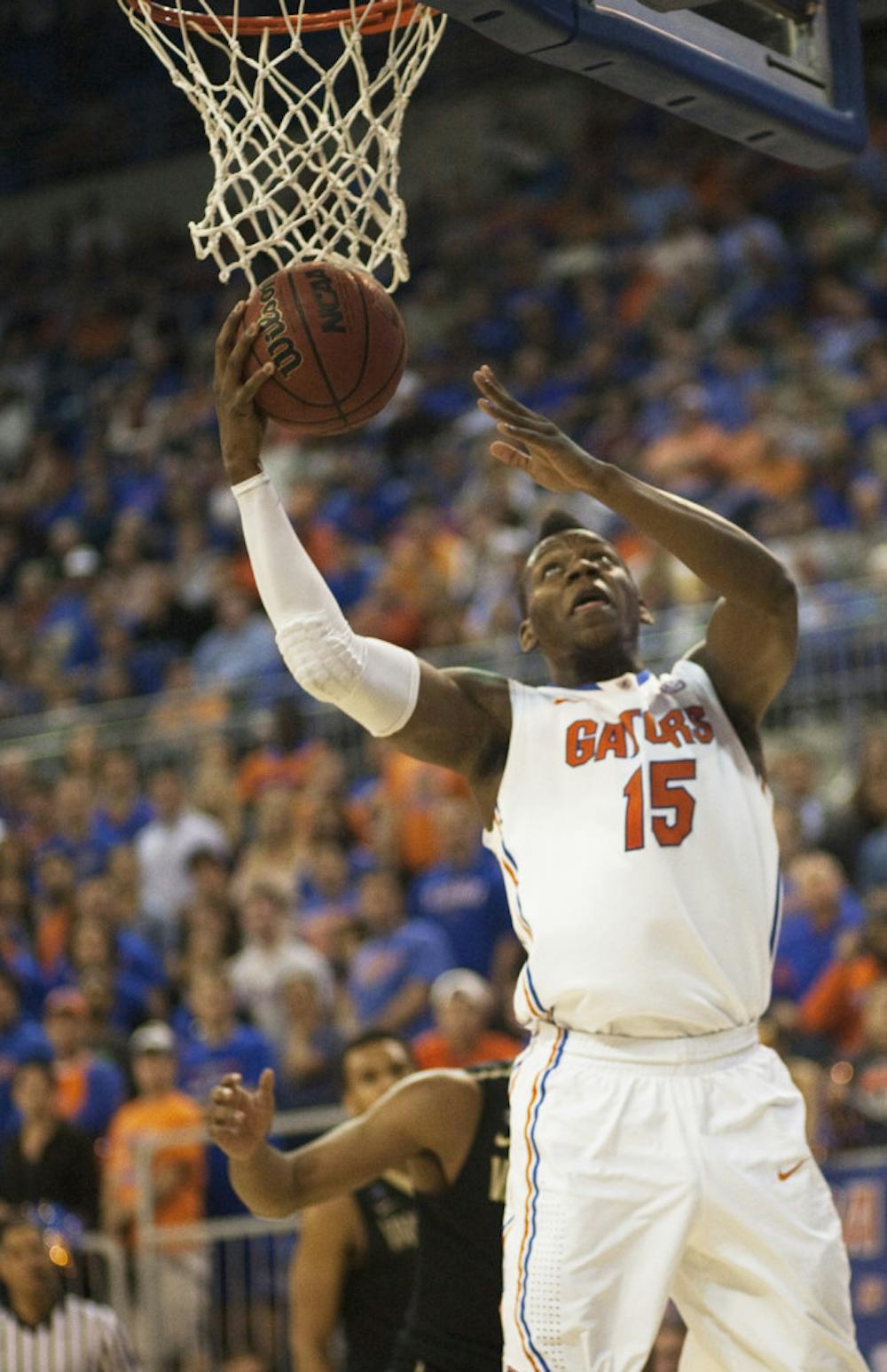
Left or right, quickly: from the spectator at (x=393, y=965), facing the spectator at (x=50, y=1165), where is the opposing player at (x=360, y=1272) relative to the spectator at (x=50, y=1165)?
left

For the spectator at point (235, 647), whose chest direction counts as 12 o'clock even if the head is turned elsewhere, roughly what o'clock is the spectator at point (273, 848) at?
the spectator at point (273, 848) is roughly at 12 o'clock from the spectator at point (235, 647).

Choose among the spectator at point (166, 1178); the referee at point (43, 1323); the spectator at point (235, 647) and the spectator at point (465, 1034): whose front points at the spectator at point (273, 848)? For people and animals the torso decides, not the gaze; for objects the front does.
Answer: the spectator at point (235, 647)

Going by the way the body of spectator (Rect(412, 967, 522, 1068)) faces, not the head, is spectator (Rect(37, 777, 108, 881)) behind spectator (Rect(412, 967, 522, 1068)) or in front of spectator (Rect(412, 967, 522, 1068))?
behind
